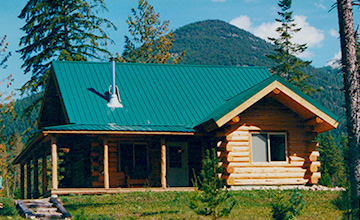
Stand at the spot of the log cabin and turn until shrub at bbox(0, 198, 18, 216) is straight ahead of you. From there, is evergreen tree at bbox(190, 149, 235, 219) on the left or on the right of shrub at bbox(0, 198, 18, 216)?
left

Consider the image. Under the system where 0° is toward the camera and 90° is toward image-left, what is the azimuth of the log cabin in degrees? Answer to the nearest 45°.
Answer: approximately 0°

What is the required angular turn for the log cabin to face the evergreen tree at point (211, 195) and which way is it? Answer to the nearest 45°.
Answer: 0° — it already faces it

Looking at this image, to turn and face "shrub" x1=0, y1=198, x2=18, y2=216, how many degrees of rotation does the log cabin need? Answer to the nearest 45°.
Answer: approximately 45° to its right
